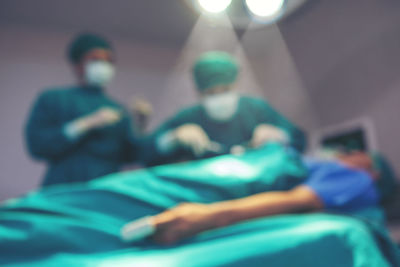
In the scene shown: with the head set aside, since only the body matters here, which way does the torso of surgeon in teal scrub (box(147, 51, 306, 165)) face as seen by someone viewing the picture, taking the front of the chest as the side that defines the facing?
toward the camera

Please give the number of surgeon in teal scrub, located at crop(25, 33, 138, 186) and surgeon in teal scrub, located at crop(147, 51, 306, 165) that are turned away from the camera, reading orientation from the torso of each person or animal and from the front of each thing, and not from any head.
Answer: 0

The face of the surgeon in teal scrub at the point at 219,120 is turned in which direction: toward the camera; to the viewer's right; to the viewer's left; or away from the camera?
toward the camera

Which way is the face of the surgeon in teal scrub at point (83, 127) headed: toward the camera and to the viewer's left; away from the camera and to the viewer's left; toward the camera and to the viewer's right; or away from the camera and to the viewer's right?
toward the camera and to the viewer's right

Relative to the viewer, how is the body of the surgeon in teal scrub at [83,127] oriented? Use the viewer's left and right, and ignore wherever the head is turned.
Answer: facing the viewer and to the right of the viewer

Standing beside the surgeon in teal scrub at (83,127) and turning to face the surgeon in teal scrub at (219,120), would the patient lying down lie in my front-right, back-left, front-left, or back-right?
front-right
